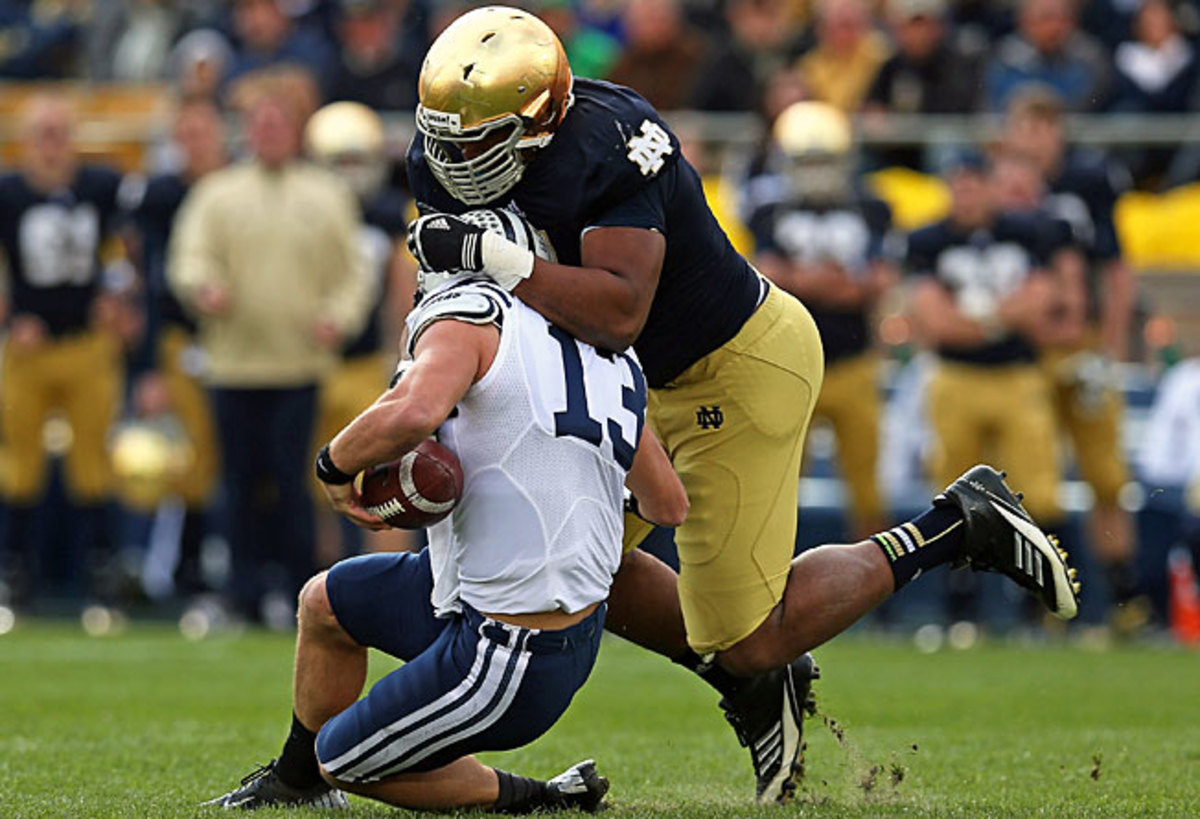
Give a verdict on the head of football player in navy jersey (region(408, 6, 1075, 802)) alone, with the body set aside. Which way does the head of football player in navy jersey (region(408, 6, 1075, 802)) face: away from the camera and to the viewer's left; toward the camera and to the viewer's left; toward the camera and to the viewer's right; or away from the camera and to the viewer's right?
toward the camera and to the viewer's left

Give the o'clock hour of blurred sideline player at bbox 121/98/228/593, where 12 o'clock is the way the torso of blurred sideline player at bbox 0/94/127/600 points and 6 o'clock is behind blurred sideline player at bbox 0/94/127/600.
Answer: blurred sideline player at bbox 121/98/228/593 is roughly at 9 o'clock from blurred sideline player at bbox 0/94/127/600.

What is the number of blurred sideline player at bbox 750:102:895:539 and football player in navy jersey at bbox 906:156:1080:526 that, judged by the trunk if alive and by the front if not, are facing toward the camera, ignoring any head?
2

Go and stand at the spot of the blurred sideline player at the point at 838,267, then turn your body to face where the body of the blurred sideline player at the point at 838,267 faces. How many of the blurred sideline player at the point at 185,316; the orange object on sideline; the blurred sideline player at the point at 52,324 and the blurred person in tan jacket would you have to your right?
3

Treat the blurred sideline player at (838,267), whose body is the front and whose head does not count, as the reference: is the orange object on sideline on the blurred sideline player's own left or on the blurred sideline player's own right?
on the blurred sideline player's own left

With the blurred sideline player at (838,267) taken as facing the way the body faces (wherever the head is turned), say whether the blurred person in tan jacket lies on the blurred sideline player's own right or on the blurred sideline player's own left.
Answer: on the blurred sideline player's own right

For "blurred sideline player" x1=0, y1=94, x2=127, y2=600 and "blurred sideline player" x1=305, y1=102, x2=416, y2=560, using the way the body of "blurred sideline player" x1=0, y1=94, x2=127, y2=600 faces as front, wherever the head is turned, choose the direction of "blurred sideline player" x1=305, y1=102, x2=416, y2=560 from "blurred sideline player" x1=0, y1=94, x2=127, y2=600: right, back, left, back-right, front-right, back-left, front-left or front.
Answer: left

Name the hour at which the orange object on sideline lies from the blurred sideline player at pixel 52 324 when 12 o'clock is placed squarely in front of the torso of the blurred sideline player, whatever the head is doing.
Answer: The orange object on sideline is roughly at 10 o'clock from the blurred sideline player.
